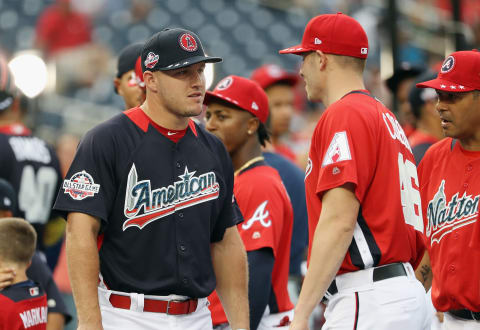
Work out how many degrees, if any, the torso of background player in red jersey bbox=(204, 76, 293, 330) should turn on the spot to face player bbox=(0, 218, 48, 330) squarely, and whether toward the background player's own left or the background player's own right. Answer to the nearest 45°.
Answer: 0° — they already face them

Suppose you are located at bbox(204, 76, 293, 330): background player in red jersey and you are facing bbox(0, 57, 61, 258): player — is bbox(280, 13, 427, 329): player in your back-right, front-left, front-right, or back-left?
back-left

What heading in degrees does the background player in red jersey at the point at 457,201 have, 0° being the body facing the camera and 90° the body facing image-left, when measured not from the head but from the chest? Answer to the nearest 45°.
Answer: approximately 45°

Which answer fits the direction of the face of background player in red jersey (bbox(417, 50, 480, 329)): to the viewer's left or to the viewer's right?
to the viewer's left

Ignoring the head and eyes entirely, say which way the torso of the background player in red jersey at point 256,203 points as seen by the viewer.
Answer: to the viewer's left

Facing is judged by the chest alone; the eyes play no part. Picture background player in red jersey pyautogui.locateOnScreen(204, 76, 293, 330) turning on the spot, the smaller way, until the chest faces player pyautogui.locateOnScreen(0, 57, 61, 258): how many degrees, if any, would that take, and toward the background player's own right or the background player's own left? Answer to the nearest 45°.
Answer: approximately 45° to the background player's own right

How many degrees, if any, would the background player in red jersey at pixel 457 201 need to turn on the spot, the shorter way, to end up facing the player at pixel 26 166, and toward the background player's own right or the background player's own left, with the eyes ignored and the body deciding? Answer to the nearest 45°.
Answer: approximately 45° to the background player's own right
